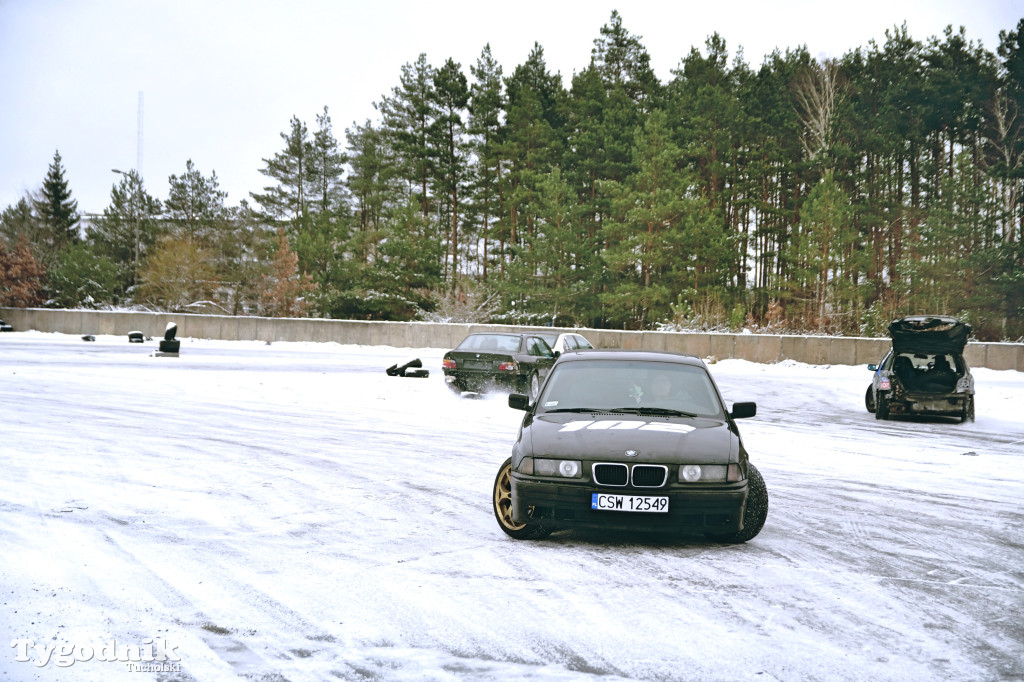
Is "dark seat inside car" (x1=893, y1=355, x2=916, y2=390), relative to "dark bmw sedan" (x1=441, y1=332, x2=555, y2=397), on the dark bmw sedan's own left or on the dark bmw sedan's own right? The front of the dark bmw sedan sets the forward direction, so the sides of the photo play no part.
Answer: on the dark bmw sedan's own right

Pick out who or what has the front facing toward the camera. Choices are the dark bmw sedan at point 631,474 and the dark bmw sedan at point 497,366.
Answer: the dark bmw sedan at point 631,474

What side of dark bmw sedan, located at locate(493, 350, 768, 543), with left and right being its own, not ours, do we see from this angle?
front

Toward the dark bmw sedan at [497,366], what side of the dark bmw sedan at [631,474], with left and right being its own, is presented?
back

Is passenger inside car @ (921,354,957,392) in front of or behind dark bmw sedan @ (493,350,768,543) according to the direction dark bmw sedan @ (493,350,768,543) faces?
behind

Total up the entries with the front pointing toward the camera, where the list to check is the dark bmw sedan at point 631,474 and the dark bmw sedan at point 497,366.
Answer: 1

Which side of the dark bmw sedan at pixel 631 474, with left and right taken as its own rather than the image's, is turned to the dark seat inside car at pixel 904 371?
back

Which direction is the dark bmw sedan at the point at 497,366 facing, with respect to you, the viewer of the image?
facing away from the viewer and to the right of the viewer

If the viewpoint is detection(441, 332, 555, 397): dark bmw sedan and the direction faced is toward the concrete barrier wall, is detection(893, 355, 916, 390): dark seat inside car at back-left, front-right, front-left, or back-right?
back-right
